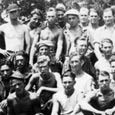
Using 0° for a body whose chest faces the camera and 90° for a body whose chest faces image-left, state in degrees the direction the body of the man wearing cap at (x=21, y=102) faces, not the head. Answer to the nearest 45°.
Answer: approximately 0°

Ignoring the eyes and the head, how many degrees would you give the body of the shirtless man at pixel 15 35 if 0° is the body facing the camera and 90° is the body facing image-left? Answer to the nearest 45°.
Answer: approximately 0°

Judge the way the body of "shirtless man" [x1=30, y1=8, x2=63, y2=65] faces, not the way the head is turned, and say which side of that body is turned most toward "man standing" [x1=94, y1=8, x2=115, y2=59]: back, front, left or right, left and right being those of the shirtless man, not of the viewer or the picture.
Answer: left
